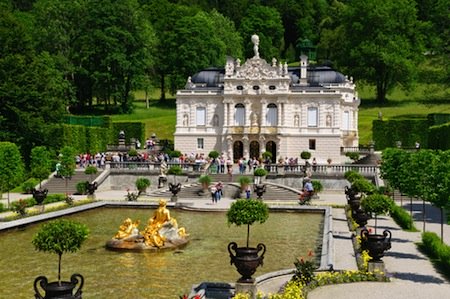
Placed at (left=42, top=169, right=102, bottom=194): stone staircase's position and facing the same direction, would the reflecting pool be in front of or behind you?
in front

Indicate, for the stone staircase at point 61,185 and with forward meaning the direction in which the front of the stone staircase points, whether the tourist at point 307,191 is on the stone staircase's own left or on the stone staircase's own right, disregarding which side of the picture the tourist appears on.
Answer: on the stone staircase's own left

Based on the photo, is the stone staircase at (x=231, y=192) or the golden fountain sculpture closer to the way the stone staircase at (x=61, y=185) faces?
the golden fountain sculpture

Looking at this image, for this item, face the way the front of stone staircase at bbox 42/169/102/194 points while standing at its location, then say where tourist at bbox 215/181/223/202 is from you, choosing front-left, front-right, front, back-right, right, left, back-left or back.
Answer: front-left

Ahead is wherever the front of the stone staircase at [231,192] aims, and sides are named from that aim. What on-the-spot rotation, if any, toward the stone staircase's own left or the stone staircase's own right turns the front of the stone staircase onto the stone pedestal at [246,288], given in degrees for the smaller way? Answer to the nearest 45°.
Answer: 0° — it already faces it

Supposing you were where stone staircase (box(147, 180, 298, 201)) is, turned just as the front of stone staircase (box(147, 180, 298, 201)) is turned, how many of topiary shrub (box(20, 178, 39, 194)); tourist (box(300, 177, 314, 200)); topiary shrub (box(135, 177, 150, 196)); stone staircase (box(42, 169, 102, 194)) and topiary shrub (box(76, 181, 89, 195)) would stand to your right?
4

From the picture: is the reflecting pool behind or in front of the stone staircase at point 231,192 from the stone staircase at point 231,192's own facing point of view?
in front

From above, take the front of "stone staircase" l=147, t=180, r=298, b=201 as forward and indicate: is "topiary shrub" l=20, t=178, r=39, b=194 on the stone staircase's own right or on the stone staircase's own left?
on the stone staircase's own right

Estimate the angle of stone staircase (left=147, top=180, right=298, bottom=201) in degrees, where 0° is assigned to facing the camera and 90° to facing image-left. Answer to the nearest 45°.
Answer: approximately 0°

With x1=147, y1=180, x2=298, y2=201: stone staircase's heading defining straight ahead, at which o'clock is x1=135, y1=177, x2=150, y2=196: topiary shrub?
The topiary shrub is roughly at 3 o'clock from the stone staircase.

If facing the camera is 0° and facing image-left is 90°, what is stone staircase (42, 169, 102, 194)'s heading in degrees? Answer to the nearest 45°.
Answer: approximately 0°

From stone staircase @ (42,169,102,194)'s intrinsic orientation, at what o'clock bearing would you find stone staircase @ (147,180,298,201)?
stone staircase @ (147,180,298,201) is roughly at 10 o'clock from stone staircase @ (42,169,102,194).

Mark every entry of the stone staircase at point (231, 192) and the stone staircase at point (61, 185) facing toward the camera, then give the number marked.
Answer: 2

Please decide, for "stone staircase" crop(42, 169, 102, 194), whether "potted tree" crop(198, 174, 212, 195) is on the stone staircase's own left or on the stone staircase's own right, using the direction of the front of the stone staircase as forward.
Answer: on the stone staircase's own left
